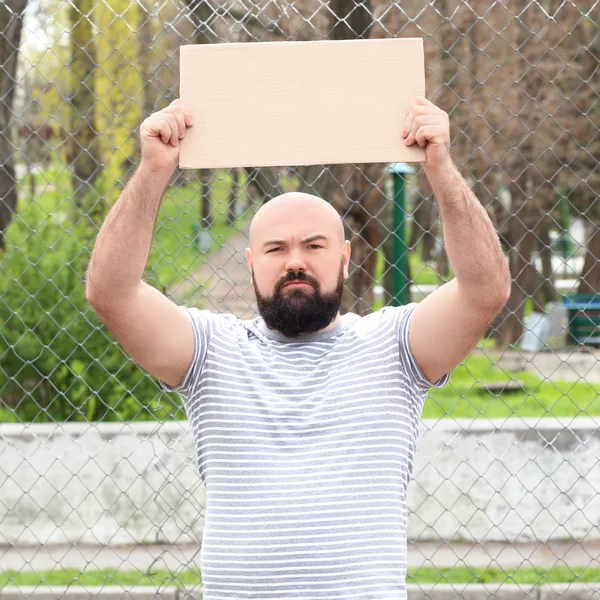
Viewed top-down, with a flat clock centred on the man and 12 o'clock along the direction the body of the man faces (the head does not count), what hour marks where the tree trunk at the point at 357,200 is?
The tree trunk is roughly at 6 o'clock from the man.

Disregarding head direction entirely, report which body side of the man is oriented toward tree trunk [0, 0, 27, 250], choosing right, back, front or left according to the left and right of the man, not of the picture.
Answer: back

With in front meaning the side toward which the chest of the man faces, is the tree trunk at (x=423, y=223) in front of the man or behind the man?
behind

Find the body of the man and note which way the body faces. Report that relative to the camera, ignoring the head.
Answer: toward the camera

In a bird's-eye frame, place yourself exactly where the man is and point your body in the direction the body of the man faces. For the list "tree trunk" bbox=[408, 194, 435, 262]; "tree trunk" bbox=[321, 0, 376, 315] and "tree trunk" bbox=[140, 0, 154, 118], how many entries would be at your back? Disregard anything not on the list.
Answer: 3

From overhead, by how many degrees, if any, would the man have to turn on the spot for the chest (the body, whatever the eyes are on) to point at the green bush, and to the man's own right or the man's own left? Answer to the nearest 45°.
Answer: approximately 180°
